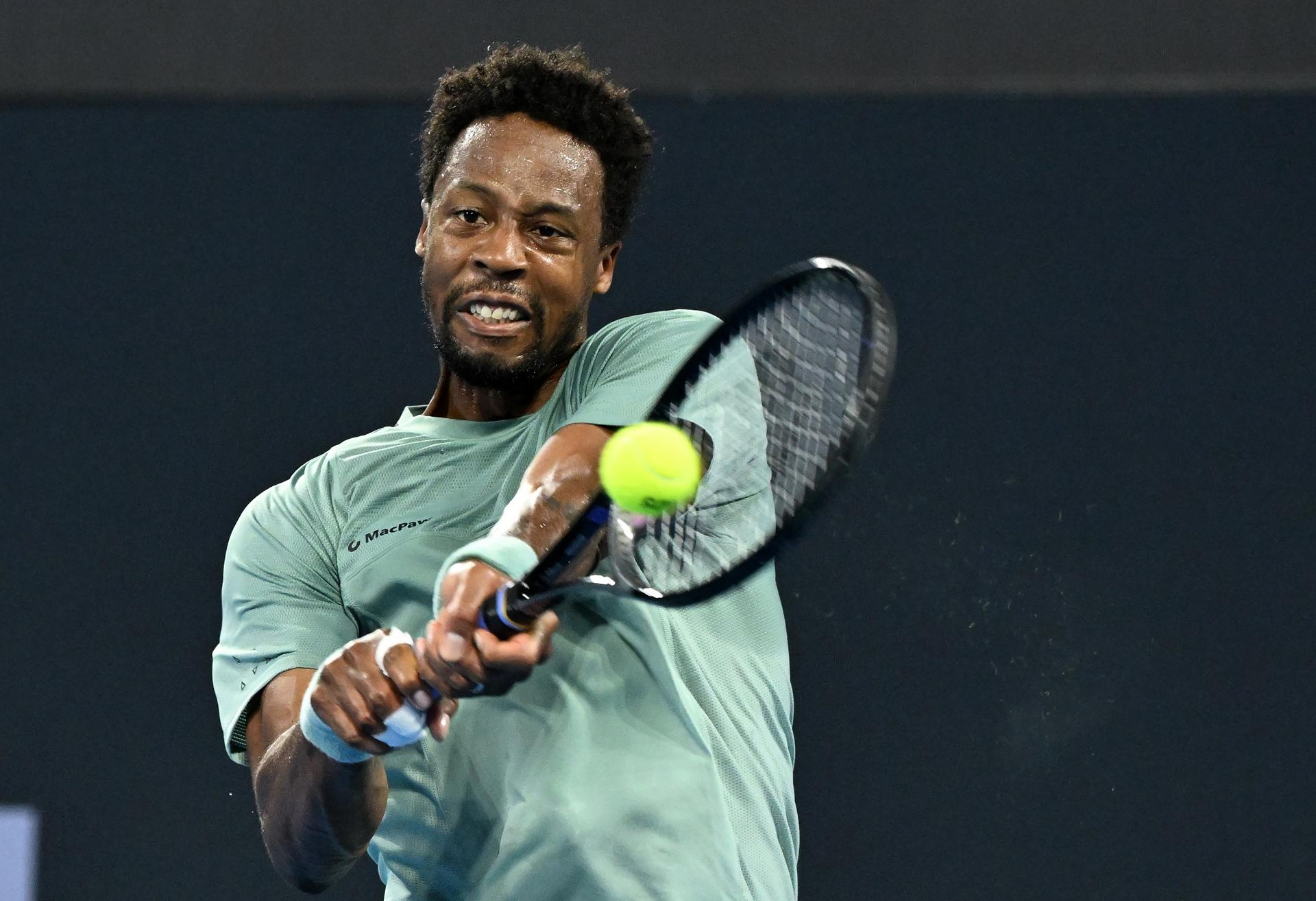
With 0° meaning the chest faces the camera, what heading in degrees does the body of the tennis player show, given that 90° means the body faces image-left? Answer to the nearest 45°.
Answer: approximately 0°
